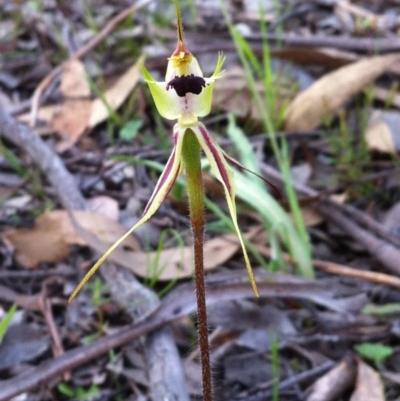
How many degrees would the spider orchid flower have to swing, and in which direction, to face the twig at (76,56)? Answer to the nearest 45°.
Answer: approximately 180°

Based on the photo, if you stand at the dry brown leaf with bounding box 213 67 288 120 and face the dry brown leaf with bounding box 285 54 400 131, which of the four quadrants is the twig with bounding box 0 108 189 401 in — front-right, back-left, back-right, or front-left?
back-right

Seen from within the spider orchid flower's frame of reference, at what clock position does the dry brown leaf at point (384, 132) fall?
The dry brown leaf is roughly at 7 o'clock from the spider orchid flower.

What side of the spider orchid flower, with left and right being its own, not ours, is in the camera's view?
front

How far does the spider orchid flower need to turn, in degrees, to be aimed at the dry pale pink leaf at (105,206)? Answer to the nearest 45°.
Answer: approximately 180°

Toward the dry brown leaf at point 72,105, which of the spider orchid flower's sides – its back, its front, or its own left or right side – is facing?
back

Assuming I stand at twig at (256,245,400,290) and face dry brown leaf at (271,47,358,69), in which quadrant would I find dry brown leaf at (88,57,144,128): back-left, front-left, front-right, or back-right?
front-left

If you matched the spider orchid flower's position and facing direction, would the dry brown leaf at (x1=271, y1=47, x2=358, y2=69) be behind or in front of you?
behind
